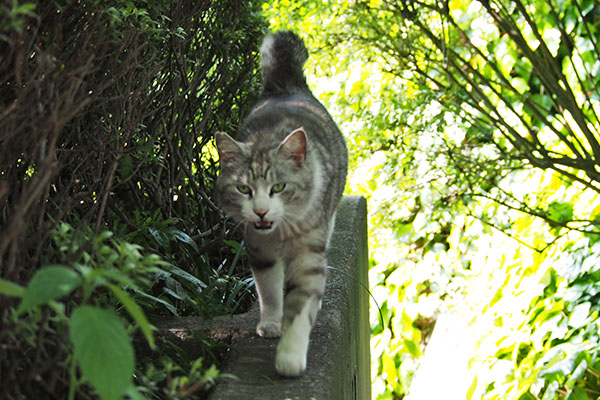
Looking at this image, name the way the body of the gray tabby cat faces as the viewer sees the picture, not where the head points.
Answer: toward the camera
